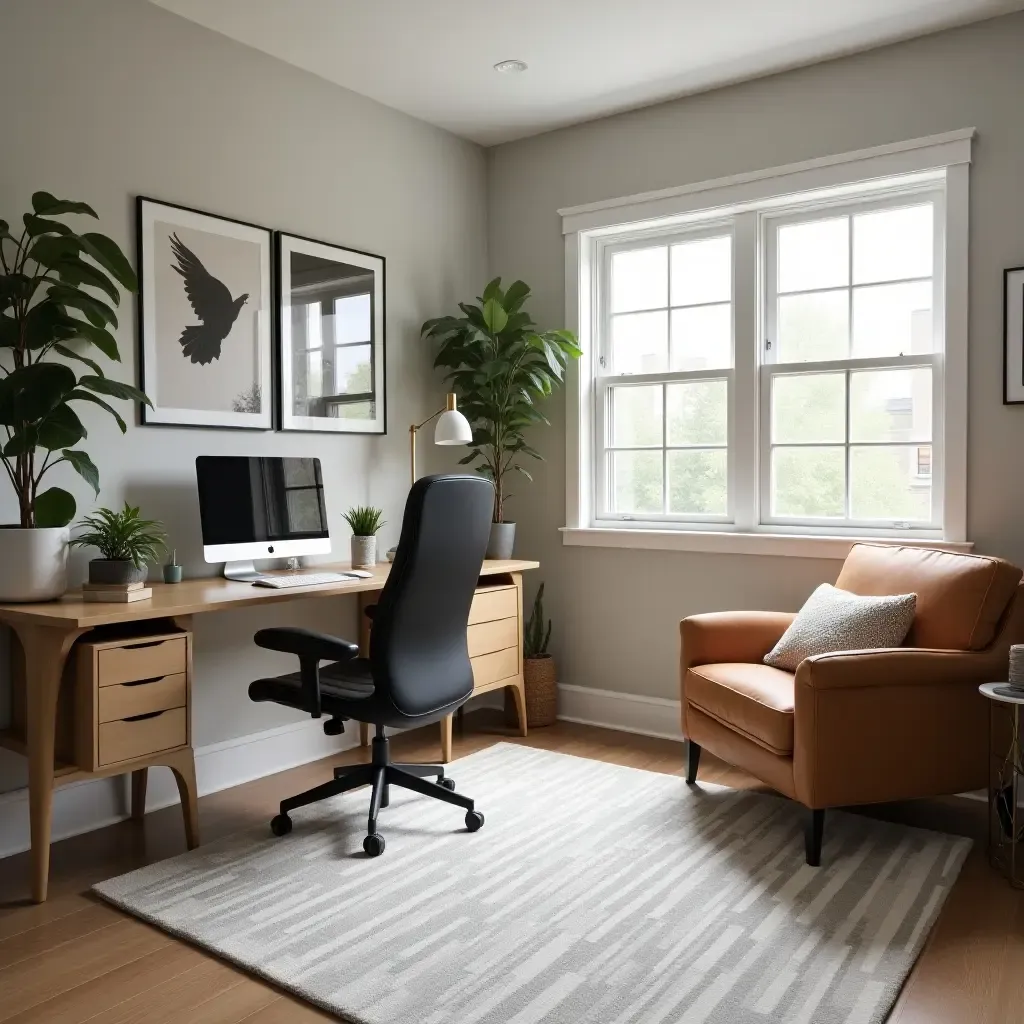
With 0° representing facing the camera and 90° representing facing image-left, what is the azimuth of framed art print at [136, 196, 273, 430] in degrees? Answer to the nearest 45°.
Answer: approximately 315°

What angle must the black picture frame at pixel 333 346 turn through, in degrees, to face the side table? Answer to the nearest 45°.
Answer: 0° — it already faces it

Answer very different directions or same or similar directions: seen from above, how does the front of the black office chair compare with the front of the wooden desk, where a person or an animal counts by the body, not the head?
very different directions

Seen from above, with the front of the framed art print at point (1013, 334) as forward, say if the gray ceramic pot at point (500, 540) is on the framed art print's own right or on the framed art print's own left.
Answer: on the framed art print's own right

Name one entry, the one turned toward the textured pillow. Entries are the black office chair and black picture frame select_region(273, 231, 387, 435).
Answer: the black picture frame

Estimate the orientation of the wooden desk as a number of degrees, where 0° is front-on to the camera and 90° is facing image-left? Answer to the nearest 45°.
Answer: approximately 315°

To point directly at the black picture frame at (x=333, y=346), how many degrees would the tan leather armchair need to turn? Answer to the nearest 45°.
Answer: approximately 45° to its right

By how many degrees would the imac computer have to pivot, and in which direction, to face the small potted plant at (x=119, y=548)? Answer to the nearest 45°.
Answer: approximately 90° to its right
